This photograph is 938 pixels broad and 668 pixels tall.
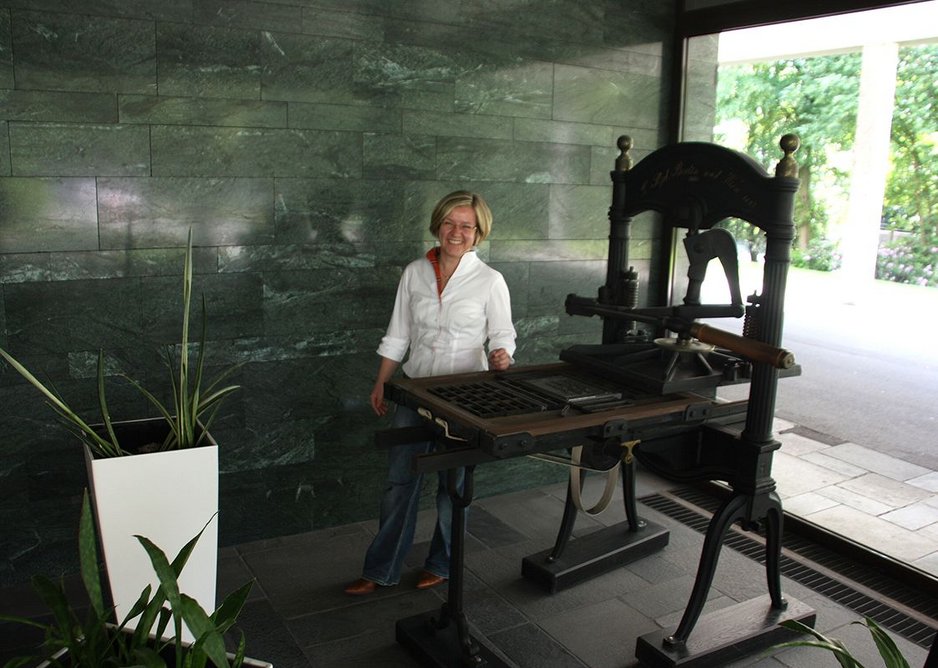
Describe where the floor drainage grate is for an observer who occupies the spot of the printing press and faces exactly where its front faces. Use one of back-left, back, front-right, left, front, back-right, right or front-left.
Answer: back

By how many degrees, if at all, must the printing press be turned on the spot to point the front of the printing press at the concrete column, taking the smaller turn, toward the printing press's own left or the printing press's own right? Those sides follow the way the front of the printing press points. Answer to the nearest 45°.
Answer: approximately 180°

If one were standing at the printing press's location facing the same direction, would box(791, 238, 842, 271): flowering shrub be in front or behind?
behind

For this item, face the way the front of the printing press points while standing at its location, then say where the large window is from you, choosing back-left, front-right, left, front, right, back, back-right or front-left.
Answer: back

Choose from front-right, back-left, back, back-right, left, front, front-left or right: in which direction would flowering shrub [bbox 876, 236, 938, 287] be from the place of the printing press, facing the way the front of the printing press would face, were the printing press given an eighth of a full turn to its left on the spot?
back-left

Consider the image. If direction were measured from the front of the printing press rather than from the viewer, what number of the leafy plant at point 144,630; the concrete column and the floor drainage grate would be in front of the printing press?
1

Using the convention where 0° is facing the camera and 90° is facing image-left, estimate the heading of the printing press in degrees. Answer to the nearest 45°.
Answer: approximately 45°

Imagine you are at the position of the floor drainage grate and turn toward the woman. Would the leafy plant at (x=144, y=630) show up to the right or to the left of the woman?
left

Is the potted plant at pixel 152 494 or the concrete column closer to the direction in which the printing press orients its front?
the potted plant

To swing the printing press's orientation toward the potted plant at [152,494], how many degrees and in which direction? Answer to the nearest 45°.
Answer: approximately 45° to its right
